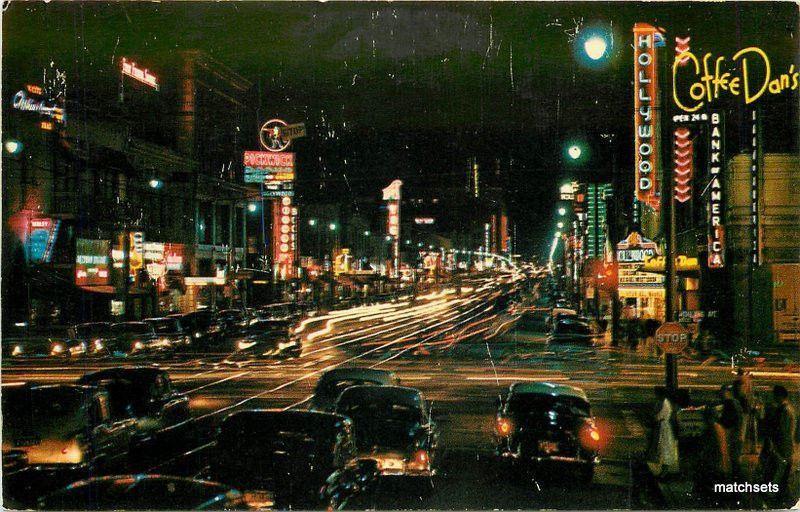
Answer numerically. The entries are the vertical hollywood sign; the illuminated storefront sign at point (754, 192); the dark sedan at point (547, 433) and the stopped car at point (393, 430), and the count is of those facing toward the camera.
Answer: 2

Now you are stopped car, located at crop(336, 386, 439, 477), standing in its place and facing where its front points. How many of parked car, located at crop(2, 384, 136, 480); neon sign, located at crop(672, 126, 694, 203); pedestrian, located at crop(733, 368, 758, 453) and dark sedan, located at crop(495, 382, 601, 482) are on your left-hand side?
1

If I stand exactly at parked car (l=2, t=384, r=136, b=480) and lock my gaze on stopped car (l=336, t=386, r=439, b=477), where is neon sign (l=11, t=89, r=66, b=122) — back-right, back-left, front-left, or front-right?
back-left

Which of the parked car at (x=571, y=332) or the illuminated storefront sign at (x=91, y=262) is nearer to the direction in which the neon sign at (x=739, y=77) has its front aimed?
the illuminated storefront sign

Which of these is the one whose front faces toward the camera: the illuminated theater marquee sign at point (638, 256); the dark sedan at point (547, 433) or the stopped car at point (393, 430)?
the illuminated theater marquee sign

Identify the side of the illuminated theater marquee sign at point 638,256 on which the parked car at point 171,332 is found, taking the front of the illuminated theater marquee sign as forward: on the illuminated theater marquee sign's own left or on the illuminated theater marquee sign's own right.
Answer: on the illuminated theater marquee sign's own right

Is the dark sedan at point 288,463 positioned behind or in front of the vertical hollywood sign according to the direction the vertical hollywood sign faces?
in front

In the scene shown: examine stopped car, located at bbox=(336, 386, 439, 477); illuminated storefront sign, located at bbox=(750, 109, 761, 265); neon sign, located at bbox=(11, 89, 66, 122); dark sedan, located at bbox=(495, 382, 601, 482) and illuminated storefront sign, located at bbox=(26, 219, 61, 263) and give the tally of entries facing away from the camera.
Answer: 2

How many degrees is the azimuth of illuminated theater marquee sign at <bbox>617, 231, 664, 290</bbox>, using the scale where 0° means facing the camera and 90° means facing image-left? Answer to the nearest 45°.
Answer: approximately 0°

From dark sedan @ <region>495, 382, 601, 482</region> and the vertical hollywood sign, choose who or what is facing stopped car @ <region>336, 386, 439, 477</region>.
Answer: the vertical hollywood sign
